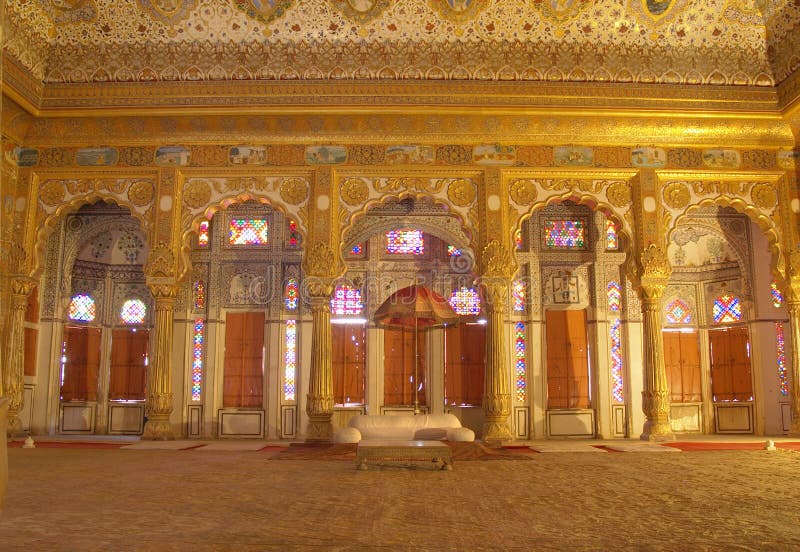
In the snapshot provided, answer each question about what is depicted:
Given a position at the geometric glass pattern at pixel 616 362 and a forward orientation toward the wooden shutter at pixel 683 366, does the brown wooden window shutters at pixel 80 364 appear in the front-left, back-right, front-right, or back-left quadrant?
back-left

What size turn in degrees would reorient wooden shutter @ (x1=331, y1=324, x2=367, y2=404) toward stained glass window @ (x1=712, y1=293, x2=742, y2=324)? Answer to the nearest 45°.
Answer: approximately 90° to its left

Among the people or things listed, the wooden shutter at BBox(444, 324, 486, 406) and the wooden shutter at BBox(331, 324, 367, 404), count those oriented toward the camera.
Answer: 2

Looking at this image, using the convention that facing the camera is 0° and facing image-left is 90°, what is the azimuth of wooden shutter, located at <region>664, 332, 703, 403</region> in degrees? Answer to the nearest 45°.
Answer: approximately 0°

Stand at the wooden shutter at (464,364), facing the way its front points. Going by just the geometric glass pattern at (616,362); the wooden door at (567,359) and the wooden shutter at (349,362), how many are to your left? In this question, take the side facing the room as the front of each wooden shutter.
2

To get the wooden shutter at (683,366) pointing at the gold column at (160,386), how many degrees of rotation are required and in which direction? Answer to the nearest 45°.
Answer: approximately 45° to its right

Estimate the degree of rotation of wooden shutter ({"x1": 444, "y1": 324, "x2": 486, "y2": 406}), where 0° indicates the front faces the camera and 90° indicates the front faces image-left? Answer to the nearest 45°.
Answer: approximately 0°

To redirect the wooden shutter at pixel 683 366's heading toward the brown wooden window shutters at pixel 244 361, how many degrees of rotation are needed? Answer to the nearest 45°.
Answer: approximately 45° to its right

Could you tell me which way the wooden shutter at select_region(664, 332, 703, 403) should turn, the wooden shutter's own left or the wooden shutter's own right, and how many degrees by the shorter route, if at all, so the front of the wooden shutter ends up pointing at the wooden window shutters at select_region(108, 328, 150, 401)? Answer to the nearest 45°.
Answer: approximately 90° to the wooden shutter's own right

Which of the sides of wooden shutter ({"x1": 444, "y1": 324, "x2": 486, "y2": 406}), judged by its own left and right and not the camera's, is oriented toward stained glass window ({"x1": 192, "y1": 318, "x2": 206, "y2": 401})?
right
